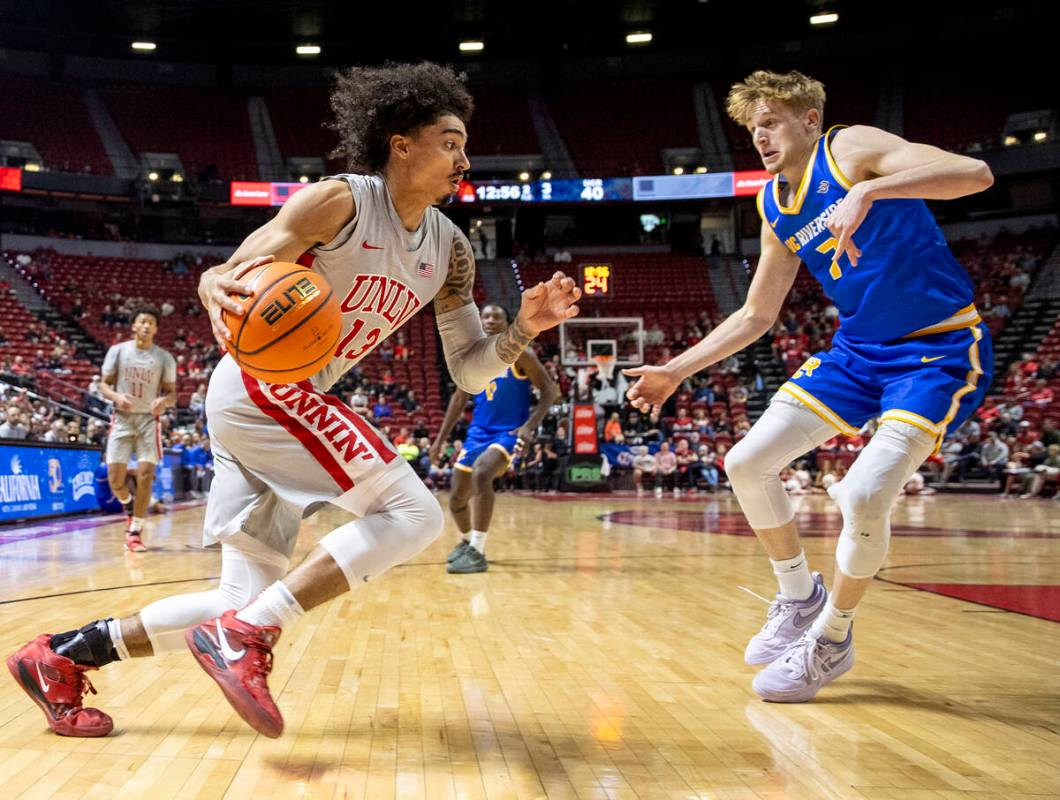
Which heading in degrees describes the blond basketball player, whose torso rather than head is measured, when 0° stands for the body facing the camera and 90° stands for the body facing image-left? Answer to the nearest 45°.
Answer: approximately 45°

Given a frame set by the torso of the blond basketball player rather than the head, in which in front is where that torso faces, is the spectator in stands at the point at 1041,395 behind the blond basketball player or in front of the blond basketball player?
behind

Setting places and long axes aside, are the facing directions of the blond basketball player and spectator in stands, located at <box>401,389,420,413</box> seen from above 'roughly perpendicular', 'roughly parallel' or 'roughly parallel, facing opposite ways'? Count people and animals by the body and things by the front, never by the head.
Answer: roughly perpendicular

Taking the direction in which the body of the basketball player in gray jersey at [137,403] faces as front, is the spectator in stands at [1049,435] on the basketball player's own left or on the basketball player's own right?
on the basketball player's own left

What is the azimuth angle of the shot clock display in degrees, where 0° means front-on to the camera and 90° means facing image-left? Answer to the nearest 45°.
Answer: approximately 0°

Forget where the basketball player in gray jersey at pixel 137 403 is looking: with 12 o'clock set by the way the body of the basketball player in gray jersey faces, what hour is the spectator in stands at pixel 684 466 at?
The spectator in stands is roughly at 8 o'clock from the basketball player in gray jersey.

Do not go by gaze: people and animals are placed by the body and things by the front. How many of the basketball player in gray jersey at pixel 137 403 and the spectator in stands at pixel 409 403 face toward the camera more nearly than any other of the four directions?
2

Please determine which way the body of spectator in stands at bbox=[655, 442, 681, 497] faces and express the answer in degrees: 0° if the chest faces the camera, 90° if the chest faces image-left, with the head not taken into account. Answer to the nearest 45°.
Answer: approximately 0°

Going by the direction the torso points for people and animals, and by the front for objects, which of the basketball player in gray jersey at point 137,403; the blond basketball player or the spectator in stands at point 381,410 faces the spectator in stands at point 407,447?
the spectator in stands at point 381,410

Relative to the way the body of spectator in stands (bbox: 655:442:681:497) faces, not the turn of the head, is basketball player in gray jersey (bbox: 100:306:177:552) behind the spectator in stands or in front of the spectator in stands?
in front

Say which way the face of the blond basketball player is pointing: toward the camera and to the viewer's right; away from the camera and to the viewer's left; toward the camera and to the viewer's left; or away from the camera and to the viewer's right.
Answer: toward the camera and to the viewer's left

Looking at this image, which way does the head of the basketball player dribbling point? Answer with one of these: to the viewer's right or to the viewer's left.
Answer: to the viewer's right

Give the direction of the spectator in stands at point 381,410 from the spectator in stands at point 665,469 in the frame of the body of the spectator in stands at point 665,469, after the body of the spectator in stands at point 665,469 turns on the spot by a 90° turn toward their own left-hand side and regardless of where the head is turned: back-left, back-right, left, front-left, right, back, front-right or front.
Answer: back

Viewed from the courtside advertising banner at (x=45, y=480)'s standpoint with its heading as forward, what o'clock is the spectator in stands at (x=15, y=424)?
The spectator in stands is roughly at 7 o'clock from the courtside advertising banner.

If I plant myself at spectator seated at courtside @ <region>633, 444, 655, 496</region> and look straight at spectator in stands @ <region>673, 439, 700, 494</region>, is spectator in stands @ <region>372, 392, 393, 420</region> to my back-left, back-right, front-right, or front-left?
back-left

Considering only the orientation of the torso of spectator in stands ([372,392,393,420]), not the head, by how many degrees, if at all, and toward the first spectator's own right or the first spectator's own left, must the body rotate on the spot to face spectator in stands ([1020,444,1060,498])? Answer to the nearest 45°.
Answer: approximately 45° to the first spectator's own left
